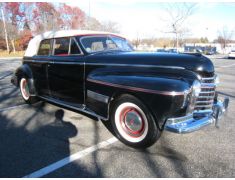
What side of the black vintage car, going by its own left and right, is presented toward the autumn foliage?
back

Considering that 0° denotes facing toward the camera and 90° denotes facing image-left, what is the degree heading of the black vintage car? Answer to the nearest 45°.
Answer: approximately 315°
